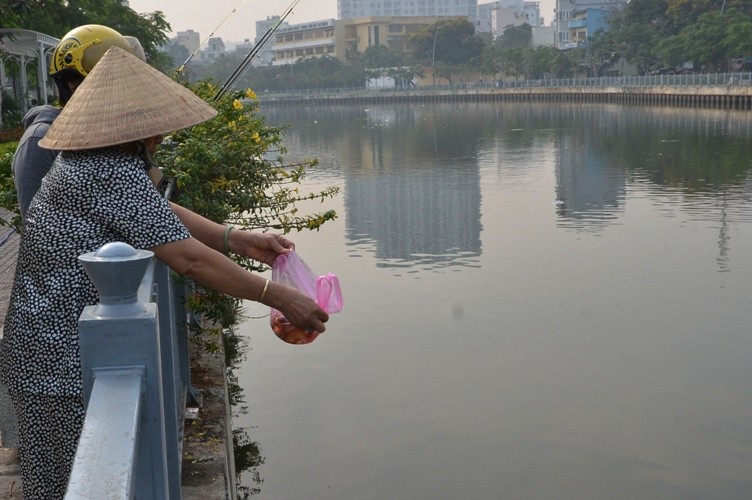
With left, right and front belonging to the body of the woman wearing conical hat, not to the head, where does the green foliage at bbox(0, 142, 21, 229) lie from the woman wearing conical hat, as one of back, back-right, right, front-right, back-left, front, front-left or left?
left

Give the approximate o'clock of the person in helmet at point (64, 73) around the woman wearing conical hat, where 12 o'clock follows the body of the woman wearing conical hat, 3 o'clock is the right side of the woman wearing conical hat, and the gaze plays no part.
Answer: The person in helmet is roughly at 9 o'clock from the woman wearing conical hat.

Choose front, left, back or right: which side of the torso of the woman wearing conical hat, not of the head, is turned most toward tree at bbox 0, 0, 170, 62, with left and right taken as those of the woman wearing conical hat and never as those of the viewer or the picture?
left

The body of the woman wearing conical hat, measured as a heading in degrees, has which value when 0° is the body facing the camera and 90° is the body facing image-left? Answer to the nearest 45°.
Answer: approximately 270°
